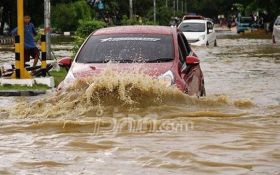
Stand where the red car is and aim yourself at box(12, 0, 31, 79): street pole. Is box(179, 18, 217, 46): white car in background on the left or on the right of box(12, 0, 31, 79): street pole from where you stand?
right

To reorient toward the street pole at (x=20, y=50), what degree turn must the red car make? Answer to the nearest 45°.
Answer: approximately 135° to its right

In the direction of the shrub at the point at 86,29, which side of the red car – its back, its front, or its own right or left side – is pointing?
back

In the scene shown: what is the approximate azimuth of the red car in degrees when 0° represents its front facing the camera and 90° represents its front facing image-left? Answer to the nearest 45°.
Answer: approximately 0°

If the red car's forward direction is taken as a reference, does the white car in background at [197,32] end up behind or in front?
behind
